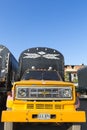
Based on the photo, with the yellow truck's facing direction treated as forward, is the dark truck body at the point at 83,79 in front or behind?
behind

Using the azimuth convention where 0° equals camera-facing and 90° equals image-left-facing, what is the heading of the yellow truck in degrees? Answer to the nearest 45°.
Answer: approximately 0°
